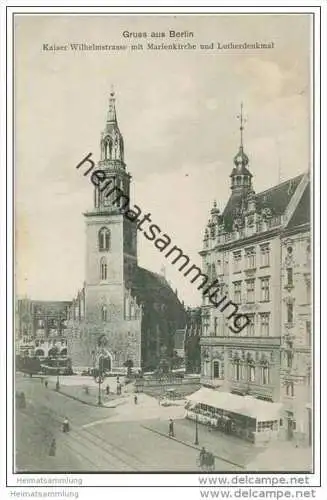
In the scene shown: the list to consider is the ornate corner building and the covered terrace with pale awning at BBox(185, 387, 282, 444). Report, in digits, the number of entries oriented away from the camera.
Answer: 0

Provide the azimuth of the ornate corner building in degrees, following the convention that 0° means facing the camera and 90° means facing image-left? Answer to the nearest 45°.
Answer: approximately 45°

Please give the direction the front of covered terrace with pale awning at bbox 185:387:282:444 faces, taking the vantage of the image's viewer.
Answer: facing the viewer and to the left of the viewer

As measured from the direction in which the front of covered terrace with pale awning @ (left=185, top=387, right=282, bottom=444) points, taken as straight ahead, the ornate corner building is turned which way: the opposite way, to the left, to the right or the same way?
the same way
